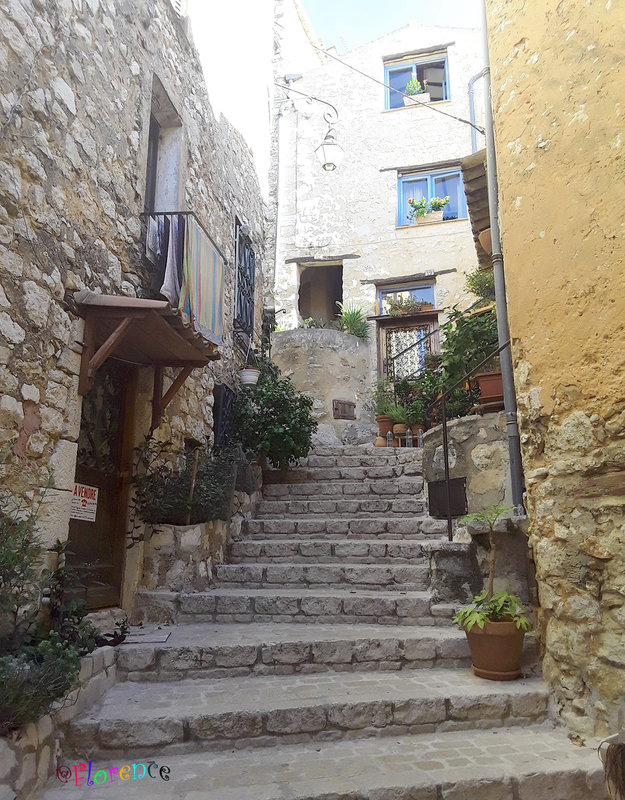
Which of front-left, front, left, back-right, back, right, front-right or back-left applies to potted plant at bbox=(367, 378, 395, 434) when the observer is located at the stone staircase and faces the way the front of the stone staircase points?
back

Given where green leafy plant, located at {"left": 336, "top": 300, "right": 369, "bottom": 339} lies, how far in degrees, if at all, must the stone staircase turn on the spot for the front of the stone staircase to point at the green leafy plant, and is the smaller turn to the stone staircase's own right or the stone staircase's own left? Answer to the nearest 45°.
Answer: approximately 180°

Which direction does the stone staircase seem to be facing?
toward the camera

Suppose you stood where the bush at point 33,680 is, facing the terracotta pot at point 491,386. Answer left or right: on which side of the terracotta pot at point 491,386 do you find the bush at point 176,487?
left

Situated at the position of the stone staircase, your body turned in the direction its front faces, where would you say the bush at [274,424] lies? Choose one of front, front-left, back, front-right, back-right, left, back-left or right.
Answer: back

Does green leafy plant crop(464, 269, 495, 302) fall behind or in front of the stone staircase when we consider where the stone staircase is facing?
behind

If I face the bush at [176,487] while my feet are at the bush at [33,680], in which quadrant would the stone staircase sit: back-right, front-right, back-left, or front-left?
front-right

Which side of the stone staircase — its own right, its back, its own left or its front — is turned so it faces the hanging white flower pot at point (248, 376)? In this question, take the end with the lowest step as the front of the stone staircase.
back

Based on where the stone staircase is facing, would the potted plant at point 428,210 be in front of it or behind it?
behind
